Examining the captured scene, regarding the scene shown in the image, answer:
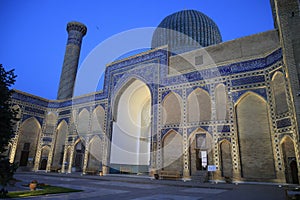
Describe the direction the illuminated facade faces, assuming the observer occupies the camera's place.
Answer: facing the viewer and to the left of the viewer

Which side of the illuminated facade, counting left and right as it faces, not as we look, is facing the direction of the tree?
front
